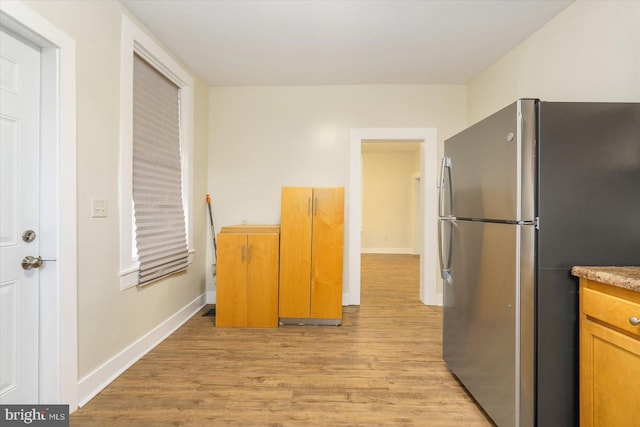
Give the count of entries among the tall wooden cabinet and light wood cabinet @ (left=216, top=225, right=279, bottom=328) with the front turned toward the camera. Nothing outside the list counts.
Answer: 2

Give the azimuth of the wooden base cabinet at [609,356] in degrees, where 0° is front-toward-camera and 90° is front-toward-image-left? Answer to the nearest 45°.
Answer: approximately 45°

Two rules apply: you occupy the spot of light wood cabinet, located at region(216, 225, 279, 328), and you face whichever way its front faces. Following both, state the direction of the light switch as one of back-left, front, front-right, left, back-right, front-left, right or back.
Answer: front-right

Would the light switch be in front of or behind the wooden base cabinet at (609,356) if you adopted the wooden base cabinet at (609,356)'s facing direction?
in front

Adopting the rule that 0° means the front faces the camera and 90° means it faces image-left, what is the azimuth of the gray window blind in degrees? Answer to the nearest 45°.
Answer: approximately 315°

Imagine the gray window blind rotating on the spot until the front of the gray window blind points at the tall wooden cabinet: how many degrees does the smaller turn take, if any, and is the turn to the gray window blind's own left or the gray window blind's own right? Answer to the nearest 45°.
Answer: approximately 45° to the gray window blind's own left

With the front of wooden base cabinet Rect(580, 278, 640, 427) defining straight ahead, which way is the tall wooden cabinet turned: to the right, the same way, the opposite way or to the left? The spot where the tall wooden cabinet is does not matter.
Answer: to the left

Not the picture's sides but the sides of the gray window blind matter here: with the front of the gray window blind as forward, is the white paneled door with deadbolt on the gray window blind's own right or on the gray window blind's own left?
on the gray window blind's own right

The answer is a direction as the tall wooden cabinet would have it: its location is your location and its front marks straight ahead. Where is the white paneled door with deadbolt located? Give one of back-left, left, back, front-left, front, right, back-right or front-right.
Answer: front-right

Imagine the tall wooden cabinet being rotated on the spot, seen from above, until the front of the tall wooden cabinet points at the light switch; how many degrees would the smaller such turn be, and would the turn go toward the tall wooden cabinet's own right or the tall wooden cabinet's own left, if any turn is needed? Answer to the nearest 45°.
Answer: approximately 45° to the tall wooden cabinet's own right

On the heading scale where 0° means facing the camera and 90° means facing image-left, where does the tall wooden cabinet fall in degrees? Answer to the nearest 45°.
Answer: approximately 0°

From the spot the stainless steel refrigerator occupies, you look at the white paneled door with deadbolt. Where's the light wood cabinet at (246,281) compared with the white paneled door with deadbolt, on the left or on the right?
right
